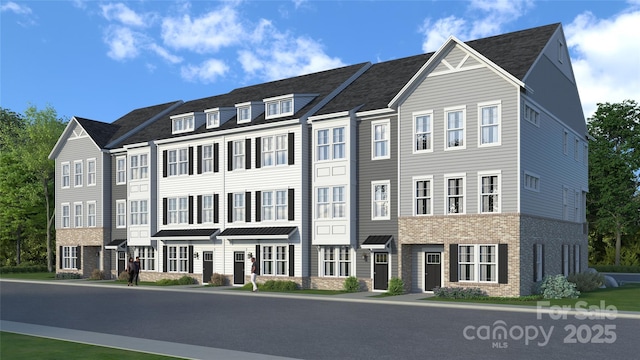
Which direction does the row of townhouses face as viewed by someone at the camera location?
facing the viewer and to the left of the viewer
